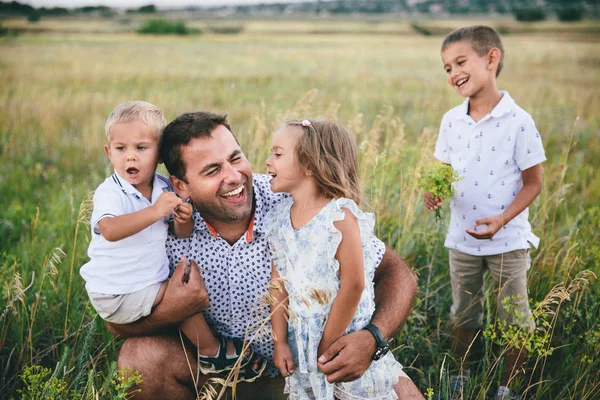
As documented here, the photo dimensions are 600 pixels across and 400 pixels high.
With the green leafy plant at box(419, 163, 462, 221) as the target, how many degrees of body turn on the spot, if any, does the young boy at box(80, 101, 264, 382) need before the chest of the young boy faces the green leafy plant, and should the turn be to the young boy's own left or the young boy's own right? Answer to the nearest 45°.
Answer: approximately 45° to the young boy's own left

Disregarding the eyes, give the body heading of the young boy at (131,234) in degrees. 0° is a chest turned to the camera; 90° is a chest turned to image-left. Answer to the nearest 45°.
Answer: approximately 315°

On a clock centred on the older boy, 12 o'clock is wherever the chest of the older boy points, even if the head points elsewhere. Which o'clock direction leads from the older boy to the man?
The man is roughly at 12 o'clock from the older boy.

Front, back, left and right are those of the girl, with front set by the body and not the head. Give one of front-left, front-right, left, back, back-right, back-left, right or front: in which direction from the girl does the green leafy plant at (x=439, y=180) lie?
back

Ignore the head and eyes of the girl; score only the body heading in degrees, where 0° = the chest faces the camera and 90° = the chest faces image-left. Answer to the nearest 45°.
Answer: approximately 45°

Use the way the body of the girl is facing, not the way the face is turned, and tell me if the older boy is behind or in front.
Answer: behind

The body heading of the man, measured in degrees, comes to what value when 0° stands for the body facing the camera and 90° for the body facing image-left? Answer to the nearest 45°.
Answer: approximately 0°

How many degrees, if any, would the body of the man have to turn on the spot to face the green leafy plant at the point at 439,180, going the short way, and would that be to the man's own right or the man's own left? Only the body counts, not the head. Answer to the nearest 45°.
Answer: approximately 90° to the man's own left
